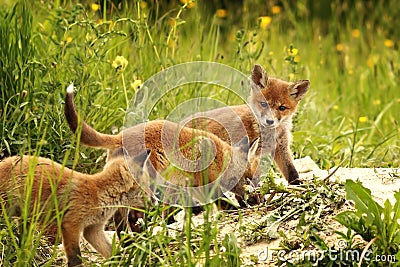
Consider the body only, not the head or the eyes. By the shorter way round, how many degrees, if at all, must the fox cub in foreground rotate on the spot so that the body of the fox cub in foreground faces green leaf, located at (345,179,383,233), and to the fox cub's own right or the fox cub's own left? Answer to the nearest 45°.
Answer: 0° — it already faces it

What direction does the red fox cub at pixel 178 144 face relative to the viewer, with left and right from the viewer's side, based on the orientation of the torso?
facing to the right of the viewer

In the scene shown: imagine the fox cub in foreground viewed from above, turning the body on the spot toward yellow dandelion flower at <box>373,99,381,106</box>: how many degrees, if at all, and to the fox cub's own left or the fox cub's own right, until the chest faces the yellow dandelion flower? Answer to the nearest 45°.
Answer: approximately 45° to the fox cub's own left

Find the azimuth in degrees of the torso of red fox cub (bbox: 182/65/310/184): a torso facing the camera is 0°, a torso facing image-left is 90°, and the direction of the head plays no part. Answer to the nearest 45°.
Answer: approximately 315°

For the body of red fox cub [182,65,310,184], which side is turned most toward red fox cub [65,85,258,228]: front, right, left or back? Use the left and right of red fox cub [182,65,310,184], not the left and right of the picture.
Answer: right

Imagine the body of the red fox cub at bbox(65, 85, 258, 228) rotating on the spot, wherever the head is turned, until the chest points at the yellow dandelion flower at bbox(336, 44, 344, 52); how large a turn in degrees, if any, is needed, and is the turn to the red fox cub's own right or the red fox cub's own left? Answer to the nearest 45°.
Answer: approximately 45° to the red fox cub's own left

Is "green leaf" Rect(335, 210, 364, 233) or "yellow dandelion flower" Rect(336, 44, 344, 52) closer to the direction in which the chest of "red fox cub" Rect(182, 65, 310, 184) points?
the green leaf

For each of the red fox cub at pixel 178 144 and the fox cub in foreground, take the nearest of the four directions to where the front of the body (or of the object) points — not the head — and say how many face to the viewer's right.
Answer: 2

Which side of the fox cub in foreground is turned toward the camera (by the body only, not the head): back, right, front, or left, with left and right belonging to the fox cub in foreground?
right
